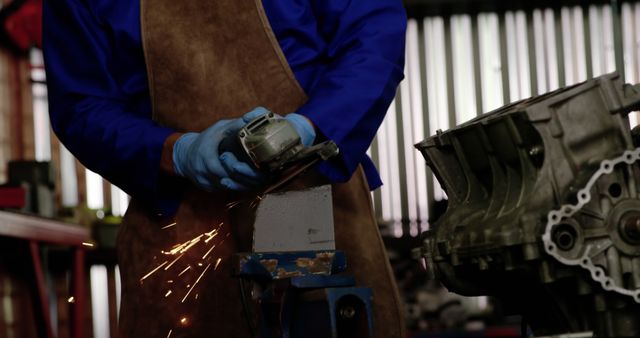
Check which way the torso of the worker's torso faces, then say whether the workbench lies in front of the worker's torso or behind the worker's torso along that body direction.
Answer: behind

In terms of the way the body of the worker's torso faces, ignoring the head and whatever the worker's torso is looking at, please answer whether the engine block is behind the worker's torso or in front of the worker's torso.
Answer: in front

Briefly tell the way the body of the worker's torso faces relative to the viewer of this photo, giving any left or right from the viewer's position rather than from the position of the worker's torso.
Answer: facing the viewer
